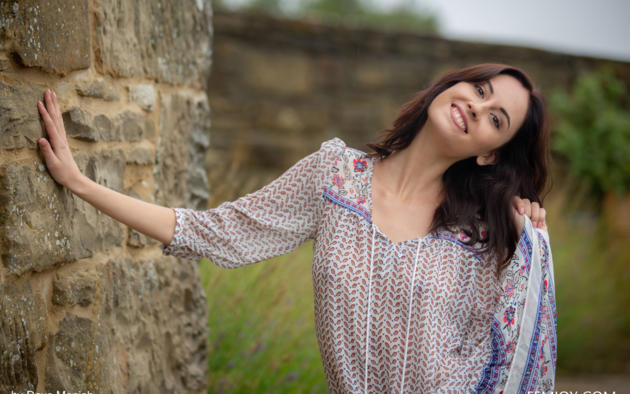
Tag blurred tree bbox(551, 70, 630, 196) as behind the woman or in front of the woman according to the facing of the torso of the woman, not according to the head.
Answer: behind

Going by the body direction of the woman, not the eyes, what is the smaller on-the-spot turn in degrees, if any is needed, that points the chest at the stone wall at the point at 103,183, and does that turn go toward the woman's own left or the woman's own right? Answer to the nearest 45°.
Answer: approximately 90° to the woman's own right

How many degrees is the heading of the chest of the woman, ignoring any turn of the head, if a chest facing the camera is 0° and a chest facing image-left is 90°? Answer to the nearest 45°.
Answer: approximately 0°

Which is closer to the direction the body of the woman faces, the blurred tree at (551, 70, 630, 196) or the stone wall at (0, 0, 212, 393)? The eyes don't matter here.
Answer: the stone wall
